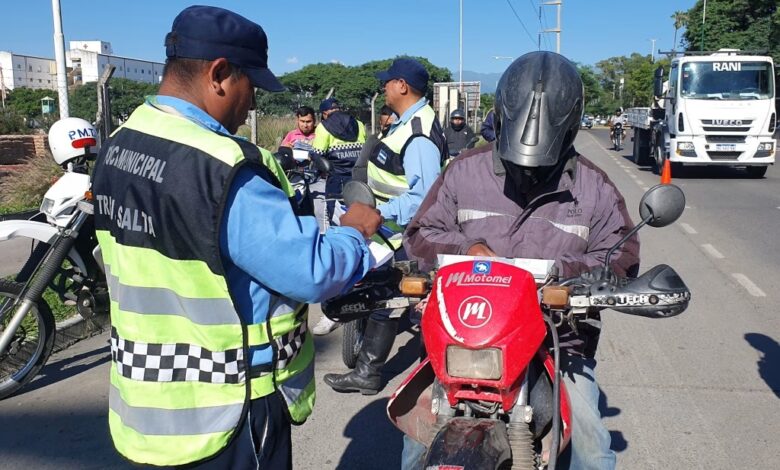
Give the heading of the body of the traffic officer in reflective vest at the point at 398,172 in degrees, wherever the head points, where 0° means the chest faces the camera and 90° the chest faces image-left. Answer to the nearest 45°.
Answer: approximately 90°

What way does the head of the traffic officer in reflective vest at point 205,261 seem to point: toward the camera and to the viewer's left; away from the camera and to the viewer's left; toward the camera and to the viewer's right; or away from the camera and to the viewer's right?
away from the camera and to the viewer's right

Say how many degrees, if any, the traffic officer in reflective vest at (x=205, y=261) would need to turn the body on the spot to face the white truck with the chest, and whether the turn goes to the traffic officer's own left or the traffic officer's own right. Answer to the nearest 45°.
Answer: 0° — they already face it

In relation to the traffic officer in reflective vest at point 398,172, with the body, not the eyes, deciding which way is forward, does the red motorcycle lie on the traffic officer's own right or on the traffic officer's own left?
on the traffic officer's own left

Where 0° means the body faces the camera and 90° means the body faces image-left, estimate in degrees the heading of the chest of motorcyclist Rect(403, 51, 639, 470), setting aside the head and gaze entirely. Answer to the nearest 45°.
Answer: approximately 0°

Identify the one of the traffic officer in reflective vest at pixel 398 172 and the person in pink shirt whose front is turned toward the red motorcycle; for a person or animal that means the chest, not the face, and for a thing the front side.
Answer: the person in pink shirt

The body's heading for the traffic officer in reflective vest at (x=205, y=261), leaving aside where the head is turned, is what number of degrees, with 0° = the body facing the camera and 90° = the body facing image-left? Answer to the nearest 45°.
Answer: approximately 225°

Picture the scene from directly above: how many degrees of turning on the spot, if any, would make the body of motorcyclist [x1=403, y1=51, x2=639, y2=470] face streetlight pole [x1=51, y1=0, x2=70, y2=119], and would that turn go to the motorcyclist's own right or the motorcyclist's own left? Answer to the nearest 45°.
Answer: approximately 135° to the motorcyclist's own right

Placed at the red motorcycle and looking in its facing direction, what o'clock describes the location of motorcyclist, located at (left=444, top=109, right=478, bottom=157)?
The motorcyclist is roughly at 6 o'clock from the red motorcycle.
